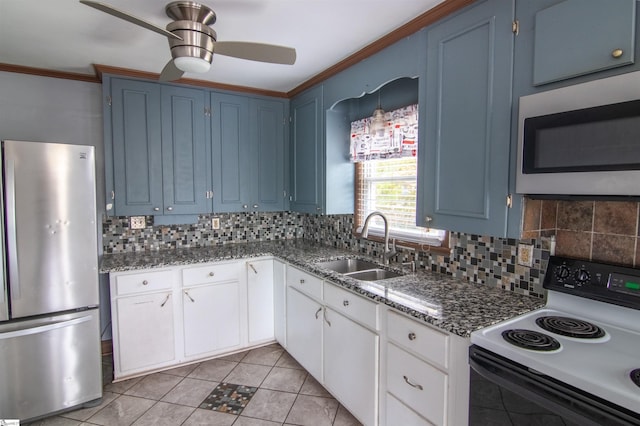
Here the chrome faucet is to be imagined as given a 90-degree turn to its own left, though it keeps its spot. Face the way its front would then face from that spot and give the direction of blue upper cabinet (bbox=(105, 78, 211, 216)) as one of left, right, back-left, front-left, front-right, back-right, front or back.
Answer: back-right

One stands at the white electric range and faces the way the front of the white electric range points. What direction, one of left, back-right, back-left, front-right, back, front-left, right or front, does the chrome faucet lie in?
right

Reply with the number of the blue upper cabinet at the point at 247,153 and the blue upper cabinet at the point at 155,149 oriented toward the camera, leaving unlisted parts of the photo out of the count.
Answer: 2

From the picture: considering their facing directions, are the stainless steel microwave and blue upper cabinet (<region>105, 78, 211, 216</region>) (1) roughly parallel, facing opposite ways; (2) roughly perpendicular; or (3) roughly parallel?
roughly perpendicular

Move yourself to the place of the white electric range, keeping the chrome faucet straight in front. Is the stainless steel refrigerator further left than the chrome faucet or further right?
left

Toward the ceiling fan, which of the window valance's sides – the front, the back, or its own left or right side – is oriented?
front

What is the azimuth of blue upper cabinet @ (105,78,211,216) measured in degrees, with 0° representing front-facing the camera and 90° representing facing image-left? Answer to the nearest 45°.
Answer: approximately 0°

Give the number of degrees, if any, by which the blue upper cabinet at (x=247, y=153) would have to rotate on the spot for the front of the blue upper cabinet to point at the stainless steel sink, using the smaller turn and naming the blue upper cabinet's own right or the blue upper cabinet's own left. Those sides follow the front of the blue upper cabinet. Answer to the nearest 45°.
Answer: approximately 45° to the blue upper cabinet's own left

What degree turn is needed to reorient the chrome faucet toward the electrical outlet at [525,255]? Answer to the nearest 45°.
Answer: approximately 90° to its left

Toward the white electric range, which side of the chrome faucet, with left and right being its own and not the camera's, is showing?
left

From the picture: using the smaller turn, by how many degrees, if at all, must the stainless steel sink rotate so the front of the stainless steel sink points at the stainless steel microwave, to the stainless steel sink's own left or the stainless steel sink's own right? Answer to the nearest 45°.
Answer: approximately 90° to the stainless steel sink's own left

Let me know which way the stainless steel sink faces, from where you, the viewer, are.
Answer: facing the viewer and to the left of the viewer

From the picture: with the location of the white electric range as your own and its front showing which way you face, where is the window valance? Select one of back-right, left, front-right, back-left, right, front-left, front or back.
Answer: right

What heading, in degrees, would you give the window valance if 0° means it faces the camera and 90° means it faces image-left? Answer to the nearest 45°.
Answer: approximately 45°

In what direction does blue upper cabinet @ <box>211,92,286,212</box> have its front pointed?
toward the camera
